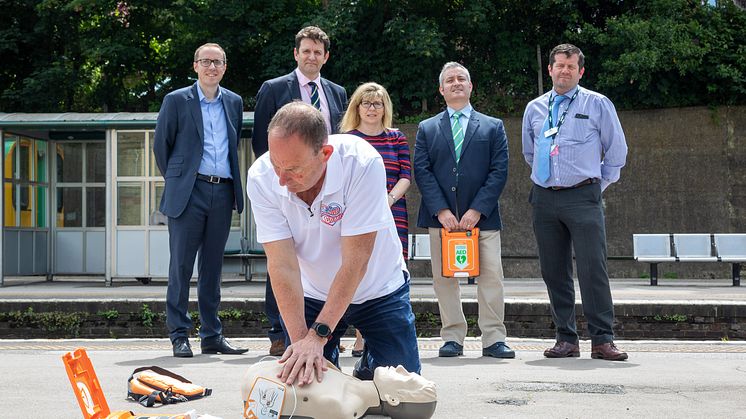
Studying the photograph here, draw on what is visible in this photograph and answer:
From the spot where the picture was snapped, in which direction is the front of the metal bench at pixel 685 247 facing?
facing the viewer

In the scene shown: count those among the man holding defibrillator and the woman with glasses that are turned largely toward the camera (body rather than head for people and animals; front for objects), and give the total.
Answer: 2

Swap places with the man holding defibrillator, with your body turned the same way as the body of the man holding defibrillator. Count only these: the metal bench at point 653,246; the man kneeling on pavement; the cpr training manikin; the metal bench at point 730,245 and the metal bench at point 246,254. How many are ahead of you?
2

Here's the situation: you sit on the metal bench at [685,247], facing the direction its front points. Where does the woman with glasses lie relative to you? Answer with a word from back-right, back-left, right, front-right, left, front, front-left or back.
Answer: front

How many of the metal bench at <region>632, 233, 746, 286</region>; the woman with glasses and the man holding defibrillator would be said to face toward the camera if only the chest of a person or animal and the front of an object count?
3

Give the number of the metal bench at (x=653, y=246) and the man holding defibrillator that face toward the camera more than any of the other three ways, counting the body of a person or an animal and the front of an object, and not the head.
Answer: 2

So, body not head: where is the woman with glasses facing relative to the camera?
toward the camera

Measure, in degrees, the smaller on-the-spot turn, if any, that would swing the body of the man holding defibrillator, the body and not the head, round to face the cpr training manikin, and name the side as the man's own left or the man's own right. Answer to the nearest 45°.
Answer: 0° — they already face it

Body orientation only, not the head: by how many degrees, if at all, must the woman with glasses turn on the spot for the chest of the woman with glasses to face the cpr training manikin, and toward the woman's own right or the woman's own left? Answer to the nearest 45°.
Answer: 0° — they already face it

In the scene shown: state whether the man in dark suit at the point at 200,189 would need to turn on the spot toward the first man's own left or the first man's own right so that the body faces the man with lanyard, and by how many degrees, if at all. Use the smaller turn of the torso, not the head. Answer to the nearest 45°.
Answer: approximately 45° to the first man's own left

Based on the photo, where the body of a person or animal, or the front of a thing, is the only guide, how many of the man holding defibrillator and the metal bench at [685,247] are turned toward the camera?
2
